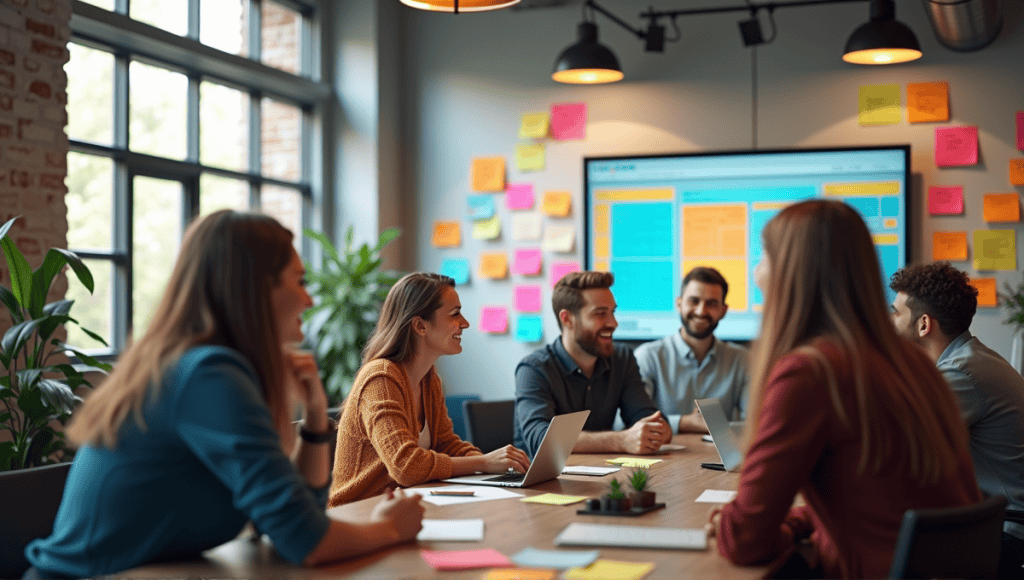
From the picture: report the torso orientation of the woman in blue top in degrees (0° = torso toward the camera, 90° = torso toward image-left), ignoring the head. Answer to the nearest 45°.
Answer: approximately 225°

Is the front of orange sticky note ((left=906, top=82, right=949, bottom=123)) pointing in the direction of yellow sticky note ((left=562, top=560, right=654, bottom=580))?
yes

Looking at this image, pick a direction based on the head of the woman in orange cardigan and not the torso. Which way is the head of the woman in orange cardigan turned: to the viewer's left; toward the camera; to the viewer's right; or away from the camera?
to the viewer's right

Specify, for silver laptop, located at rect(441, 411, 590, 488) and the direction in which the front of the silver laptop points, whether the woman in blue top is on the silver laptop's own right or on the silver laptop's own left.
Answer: on the silver laptop's own left

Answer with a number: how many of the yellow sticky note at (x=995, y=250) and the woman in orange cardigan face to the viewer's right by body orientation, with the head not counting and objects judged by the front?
1

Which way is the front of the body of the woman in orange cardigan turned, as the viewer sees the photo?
to the viewer's right

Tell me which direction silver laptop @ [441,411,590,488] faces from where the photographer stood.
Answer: facing to the left of the viewer

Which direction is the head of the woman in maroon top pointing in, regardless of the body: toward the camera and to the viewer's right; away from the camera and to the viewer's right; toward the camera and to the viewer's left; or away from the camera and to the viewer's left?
away from the camera and to the viewer's left

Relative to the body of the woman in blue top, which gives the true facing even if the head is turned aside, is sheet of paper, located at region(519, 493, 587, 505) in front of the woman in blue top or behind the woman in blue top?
in front

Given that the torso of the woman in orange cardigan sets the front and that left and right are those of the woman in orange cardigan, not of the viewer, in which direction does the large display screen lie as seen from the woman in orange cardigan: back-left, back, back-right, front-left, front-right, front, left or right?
front-left

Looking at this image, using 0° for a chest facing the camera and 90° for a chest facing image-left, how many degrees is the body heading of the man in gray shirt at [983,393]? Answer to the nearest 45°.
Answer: approximately 135°
